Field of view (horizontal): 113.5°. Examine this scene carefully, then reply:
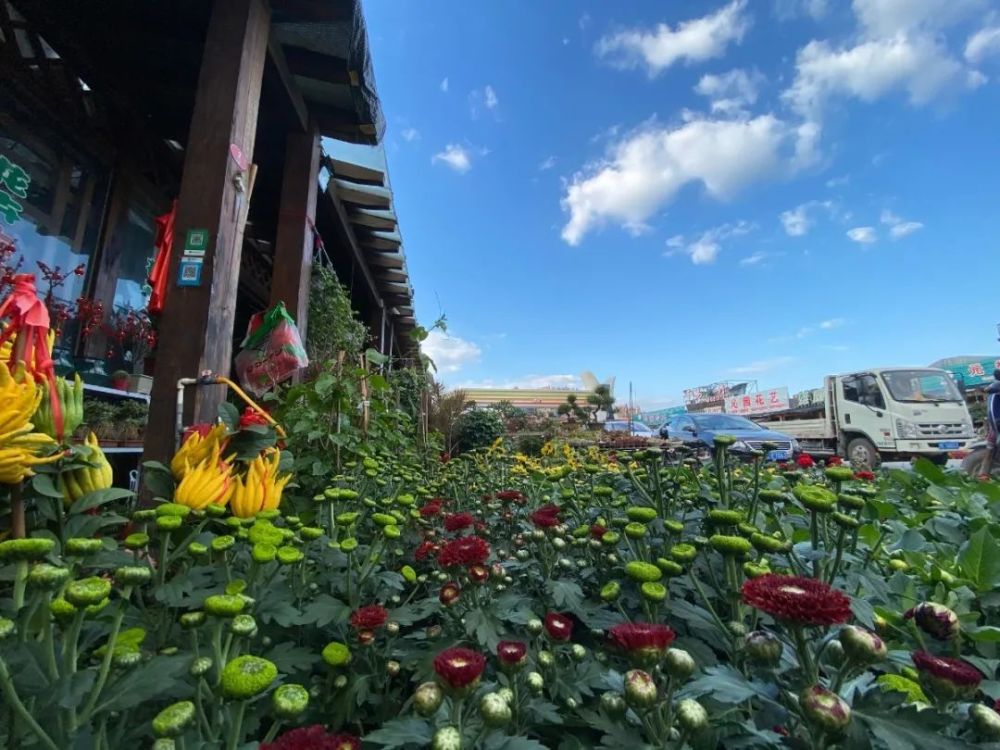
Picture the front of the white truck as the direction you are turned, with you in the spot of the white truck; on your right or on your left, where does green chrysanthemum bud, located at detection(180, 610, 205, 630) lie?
on your right

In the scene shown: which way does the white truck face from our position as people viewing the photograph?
facing the viewer and to the right of the viewer

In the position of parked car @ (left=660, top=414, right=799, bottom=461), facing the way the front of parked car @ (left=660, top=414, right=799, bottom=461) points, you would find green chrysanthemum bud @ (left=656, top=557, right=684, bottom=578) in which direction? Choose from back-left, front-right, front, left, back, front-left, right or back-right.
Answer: front-right

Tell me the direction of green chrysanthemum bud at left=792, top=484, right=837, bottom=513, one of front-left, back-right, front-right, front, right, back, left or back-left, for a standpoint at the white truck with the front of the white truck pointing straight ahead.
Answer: front-right

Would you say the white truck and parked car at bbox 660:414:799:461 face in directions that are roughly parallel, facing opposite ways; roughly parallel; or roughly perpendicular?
roughly parallel

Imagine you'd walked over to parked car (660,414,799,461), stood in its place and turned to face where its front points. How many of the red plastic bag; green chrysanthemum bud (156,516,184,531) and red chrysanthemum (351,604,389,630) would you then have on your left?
0

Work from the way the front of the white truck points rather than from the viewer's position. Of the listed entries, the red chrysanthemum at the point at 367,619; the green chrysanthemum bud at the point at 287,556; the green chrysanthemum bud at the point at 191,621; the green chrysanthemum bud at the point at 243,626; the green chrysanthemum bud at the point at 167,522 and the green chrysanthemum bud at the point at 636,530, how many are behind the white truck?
0

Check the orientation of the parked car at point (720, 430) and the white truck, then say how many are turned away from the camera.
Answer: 0

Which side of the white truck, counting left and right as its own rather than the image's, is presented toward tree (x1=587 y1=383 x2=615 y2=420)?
back

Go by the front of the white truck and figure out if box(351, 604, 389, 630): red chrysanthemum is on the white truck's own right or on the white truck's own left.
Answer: on the white truck's own right

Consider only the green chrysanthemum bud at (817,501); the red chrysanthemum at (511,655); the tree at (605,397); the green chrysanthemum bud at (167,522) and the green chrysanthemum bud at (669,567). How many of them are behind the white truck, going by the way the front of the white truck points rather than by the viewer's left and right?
1

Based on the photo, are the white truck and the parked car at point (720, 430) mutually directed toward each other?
no

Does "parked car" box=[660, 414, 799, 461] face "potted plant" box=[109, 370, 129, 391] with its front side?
no
